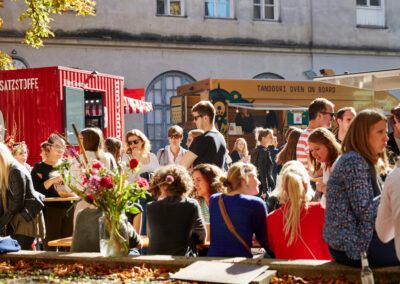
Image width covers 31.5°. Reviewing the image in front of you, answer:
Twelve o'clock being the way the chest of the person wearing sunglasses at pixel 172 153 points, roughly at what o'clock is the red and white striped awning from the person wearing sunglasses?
The red and white striped awning is roughly at 6 o'clock from the person wearing sunglasses.

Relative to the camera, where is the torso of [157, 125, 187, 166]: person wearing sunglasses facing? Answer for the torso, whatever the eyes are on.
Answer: toward the camera

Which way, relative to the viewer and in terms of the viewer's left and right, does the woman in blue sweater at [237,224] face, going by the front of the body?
facing away from the viewer

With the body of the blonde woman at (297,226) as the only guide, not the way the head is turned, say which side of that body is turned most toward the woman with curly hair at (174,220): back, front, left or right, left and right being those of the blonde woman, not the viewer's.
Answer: left

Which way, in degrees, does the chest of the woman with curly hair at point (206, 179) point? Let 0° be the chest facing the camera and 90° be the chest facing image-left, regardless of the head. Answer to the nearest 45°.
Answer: approximately 45°

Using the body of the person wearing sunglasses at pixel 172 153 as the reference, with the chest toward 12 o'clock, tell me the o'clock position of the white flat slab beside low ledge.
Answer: The white flat slab beside low ledge is roughly at 12 o'clock from the person wearing sunglasses.

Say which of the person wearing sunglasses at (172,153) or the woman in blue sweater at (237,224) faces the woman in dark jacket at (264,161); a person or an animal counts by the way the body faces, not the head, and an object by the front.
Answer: the woman in blue sweater

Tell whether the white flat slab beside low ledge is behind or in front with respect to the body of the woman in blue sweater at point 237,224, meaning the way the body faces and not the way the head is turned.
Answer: behind

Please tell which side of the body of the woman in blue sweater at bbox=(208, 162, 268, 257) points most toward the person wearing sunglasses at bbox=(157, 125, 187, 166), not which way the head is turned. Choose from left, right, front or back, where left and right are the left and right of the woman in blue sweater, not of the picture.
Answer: front

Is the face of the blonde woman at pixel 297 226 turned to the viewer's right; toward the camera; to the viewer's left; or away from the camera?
away from the camera
